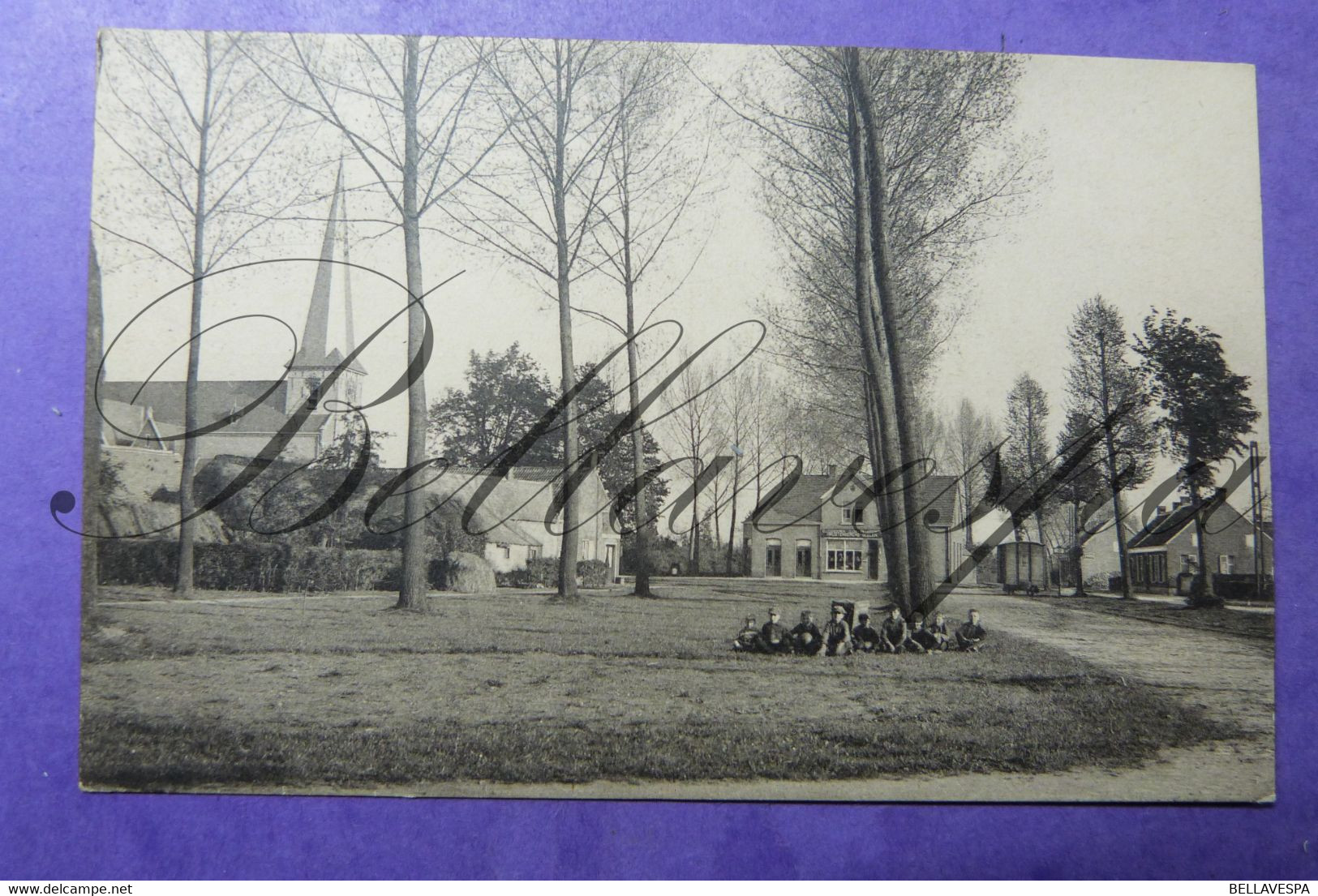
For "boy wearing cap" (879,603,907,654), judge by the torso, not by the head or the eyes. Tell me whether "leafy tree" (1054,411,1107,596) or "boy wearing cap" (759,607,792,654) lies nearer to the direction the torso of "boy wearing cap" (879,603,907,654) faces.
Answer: the boy wearing cap

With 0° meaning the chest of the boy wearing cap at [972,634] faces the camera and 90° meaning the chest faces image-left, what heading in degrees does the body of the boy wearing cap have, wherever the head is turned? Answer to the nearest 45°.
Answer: approximately 0°

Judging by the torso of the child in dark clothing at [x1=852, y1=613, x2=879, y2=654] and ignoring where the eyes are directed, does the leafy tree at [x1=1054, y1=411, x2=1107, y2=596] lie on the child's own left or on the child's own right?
on the child's own left

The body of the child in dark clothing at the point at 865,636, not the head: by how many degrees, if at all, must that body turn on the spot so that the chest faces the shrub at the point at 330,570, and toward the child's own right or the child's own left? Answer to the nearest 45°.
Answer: approximately 90° to the child's own right
